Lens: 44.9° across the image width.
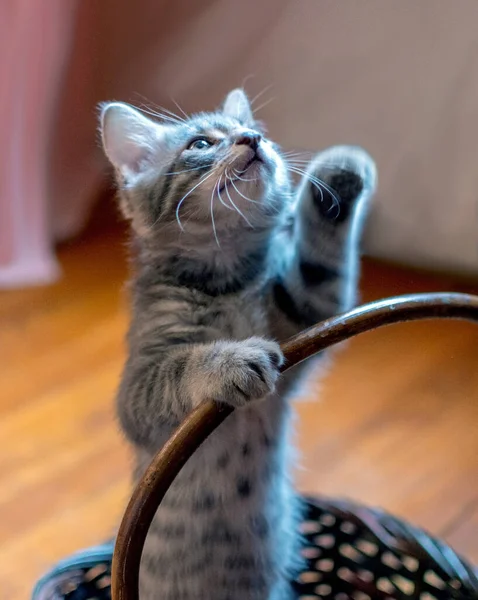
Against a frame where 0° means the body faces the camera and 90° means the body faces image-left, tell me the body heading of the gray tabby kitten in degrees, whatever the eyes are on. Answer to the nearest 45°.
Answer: approximately 315°

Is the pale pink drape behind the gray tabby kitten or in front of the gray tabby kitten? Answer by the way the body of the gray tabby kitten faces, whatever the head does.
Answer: behind
